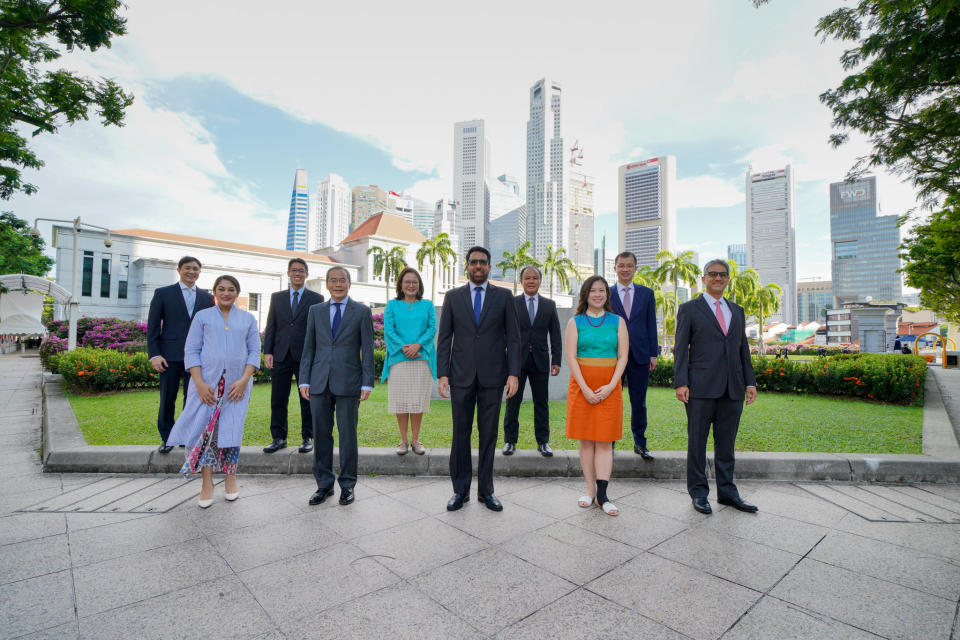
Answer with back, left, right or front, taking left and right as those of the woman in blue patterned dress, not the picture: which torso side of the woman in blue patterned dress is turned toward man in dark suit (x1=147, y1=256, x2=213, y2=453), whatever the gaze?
back

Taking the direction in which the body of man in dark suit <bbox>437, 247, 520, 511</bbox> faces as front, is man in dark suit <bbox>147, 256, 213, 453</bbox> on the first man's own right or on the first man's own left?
on the first man's own right

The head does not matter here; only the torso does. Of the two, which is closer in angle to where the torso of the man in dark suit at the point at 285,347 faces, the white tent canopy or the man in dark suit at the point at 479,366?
the man in dark suit

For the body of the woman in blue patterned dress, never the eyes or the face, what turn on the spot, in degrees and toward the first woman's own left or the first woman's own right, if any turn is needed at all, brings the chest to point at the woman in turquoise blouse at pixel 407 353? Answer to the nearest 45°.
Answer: approximately 90° to the first woman's own left

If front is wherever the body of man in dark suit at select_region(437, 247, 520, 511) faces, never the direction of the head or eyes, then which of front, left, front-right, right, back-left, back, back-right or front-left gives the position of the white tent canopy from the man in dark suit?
back-right

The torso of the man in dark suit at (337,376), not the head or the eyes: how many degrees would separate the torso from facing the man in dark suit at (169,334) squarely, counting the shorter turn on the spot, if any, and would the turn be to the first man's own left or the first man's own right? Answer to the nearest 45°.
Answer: approximately 135° to the first man's own right
